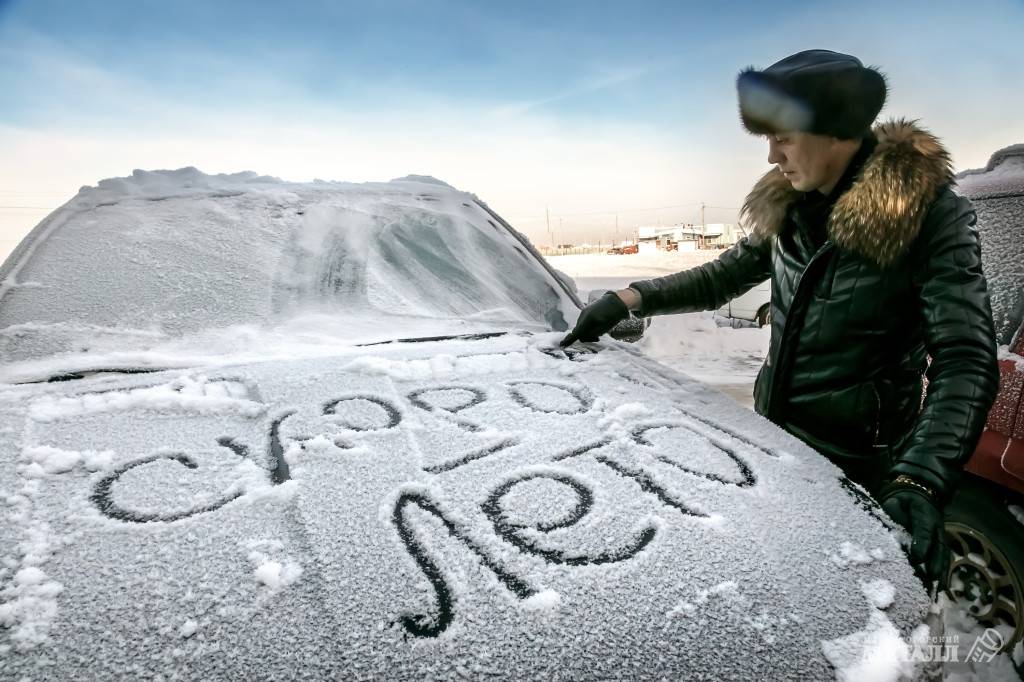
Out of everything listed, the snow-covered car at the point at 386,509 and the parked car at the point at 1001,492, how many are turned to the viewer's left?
0

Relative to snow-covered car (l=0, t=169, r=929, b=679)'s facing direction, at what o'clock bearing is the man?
The man is roughly at 10 o'clock from the snow-covered car.

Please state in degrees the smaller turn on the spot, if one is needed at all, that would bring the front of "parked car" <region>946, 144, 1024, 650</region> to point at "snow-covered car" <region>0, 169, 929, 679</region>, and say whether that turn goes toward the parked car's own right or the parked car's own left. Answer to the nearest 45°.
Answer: approximately 90° to the parked car's own right

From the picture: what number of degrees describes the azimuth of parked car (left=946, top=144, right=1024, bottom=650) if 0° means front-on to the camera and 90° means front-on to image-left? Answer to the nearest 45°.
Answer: approximately 315°

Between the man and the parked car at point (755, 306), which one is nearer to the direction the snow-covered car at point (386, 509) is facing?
the man

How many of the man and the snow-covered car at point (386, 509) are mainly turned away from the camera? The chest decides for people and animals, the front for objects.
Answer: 0

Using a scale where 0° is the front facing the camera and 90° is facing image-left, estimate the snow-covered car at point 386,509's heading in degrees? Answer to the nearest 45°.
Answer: approximately 315°

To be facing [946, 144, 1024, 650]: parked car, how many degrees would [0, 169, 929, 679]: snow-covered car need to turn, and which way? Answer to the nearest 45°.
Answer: approximately 45° to its left

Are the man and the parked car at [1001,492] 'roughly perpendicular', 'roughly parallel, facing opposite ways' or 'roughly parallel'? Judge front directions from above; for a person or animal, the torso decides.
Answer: roughly perpendicular

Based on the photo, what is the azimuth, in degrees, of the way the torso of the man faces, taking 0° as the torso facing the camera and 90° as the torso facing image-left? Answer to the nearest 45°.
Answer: approximately 45°
